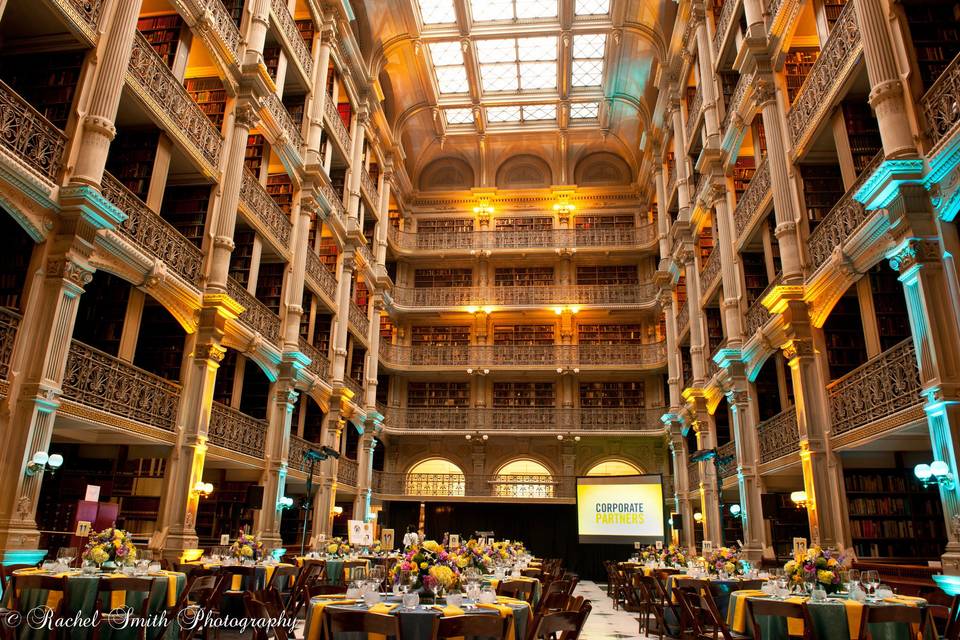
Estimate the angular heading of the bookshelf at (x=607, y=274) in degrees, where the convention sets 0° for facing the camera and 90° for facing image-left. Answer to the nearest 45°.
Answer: approximately 0°

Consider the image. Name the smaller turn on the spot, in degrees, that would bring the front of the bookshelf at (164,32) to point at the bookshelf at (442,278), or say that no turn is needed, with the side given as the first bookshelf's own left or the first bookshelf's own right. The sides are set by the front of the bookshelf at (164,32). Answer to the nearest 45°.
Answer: approximately 135° to the first bookshelf's own left

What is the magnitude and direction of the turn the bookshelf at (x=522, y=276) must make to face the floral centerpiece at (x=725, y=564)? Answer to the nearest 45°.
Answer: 0° — it already faces it

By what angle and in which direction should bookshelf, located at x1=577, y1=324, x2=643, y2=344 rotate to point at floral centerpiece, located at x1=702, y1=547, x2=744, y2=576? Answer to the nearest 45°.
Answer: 0° — it already faces it
